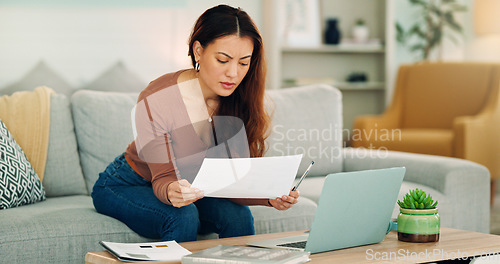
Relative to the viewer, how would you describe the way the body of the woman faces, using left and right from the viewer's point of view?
facing the viewer and to the right of the viewer

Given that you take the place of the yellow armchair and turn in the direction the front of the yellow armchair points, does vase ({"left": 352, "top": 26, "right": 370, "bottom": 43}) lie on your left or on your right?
on your right

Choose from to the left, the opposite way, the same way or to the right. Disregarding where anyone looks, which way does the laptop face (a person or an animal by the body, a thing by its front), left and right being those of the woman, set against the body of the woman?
the opposite way

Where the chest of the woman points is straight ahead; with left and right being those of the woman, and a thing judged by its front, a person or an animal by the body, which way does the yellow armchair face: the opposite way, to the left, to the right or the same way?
to the right

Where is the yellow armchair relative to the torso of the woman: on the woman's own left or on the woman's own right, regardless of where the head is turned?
on the woman's own left

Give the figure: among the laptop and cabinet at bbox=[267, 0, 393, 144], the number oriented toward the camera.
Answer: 1

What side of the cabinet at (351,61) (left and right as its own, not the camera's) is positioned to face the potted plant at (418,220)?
front

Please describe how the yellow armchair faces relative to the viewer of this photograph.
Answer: facing the viewer and to the left of the viewer

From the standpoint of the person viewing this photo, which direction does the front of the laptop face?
facing away from the viewer and to the left of the viewer

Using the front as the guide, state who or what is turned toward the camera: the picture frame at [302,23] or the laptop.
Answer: the picture frame

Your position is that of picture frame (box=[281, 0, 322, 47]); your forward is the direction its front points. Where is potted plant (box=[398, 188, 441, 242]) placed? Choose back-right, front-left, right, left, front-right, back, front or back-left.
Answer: front

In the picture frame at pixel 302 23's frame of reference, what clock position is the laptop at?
The laptop is roughly at 12 o'clock from the picture frame.

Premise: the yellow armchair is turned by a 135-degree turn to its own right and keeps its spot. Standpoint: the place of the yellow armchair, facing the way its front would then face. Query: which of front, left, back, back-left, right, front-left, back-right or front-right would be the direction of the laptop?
back

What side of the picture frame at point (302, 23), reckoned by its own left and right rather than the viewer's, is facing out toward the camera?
front

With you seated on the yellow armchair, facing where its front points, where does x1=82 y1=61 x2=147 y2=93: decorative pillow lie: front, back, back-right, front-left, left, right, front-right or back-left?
front

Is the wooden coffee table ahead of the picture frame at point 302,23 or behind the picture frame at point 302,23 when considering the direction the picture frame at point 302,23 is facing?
ahead

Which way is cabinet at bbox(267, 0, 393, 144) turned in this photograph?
toward the camera

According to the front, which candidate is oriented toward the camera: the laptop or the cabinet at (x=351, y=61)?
the cabinet

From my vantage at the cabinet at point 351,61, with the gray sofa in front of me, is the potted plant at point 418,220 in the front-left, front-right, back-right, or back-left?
front-left

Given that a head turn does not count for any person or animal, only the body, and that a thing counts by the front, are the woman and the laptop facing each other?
yes
